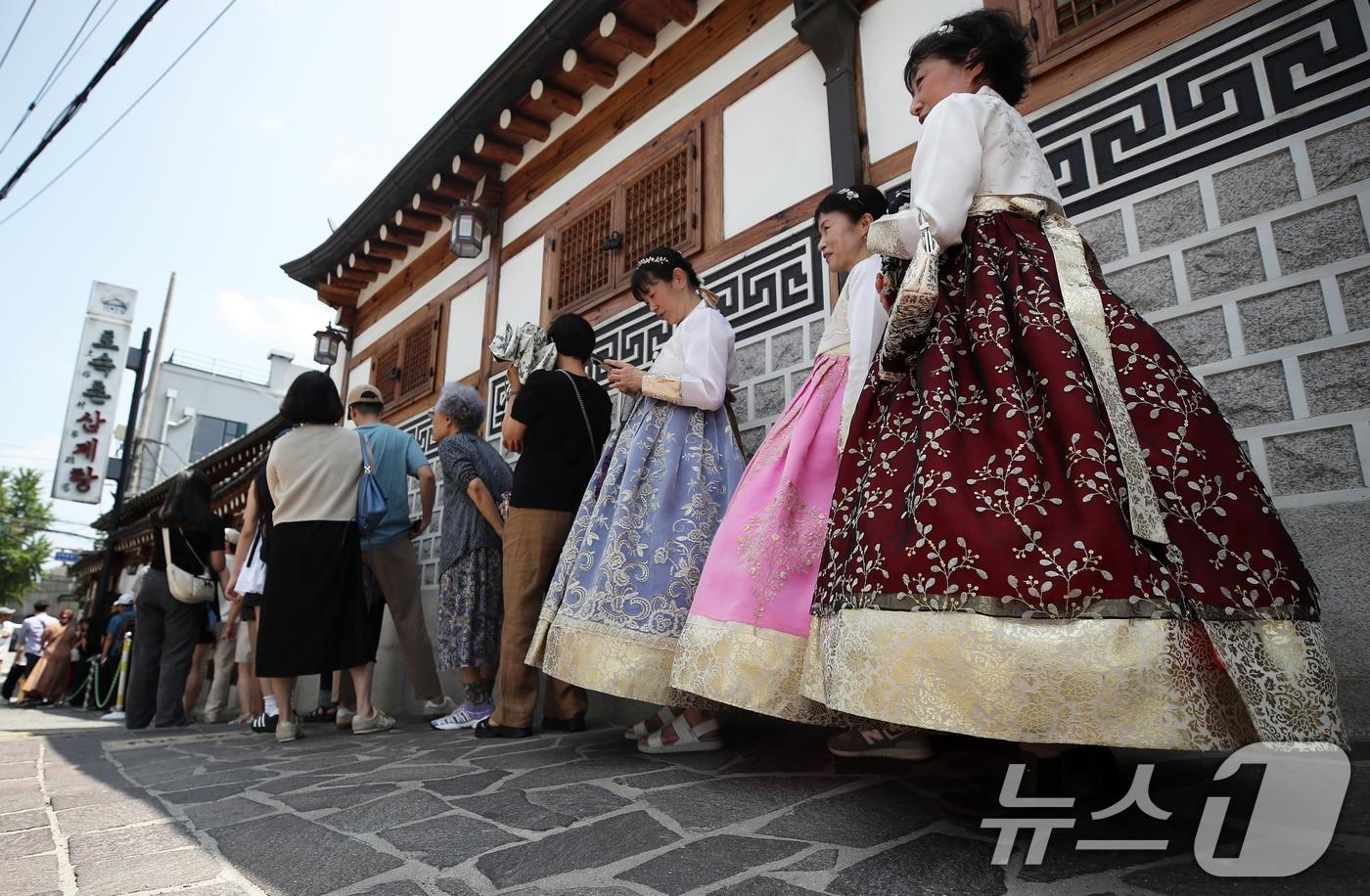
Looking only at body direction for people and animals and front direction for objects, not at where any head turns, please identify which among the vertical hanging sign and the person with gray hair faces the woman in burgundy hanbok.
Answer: the vertical hanging sign

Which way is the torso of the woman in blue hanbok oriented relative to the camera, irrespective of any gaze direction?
to the viewer's left

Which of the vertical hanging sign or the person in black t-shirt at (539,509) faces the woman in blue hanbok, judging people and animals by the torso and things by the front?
the vertical hanging sign

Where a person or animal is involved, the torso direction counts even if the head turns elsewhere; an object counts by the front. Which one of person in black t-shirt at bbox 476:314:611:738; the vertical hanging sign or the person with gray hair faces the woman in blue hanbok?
the vertical hanging sign

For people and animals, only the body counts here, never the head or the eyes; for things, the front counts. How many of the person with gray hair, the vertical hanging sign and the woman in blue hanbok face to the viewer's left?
2

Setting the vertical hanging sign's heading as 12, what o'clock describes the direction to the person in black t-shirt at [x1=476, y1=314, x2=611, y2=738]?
The person in black t-shirt is roughly at 12 o'clock from the vertical hanging sign.

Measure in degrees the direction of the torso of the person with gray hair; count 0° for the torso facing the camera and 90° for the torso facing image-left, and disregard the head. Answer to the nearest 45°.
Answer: approximately 90°

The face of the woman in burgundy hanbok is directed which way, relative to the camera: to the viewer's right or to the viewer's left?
to the viewer's left

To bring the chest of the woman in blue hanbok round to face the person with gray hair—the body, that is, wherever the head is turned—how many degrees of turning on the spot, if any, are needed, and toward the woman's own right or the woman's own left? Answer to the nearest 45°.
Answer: approximately 45° to the woman's own right

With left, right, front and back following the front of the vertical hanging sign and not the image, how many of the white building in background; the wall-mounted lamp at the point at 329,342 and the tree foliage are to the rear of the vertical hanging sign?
2

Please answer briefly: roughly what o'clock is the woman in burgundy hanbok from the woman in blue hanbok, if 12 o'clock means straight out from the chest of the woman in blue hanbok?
The woman in burgundy hanbok is roughly at 8 o'clock from the woman in blue hanbok.

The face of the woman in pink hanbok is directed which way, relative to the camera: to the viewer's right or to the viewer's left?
to the viewer's left

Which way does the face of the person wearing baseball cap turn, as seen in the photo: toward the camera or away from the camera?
away from the camera
